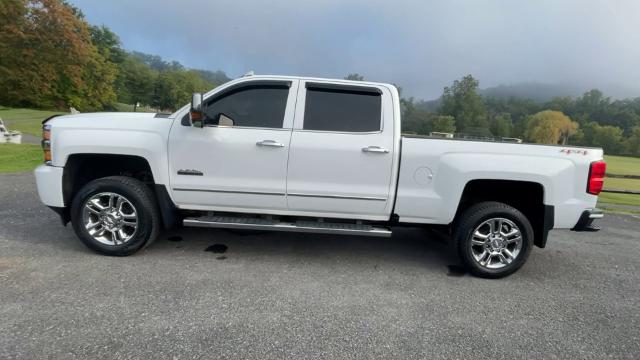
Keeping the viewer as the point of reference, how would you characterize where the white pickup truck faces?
facing to the left of the viewer

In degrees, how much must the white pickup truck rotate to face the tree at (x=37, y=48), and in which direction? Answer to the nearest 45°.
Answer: approximately 45° to its right
